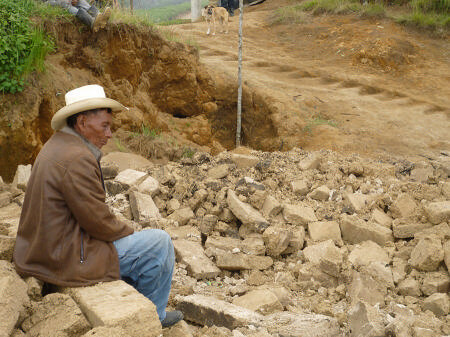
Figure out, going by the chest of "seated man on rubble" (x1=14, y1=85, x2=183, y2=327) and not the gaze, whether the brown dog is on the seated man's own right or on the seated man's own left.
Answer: on the seated man's own left

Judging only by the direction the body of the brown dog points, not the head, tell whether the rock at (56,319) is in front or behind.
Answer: in front

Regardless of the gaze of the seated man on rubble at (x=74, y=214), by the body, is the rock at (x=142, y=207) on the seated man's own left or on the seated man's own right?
on the seated man's own left

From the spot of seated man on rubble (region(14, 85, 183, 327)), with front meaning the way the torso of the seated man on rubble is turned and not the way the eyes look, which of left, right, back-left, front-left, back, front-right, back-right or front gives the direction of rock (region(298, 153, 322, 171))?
front-left

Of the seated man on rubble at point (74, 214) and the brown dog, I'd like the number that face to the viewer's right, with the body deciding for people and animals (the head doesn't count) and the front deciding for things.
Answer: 1

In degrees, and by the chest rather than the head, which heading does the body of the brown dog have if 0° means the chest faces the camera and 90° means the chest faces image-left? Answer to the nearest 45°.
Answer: approximately 45°

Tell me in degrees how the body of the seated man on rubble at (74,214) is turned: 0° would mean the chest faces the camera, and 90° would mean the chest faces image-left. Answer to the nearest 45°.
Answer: approximately 270°

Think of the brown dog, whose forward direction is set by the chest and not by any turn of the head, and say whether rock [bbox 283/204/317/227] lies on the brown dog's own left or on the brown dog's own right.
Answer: on the brown dog's own left

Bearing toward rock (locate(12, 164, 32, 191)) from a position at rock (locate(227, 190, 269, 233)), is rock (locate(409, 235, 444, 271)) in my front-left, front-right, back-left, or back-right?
back-left

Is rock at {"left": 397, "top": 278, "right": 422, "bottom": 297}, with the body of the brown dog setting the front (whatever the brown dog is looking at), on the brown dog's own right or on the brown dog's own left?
on the brown dog's own left

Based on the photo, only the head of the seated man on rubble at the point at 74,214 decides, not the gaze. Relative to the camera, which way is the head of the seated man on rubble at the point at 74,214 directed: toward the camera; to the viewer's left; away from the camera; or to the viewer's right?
to the viewer's right

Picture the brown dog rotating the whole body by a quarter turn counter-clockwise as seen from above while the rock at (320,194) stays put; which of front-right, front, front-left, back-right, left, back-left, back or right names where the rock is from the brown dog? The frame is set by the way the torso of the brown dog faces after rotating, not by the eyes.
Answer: front-right
